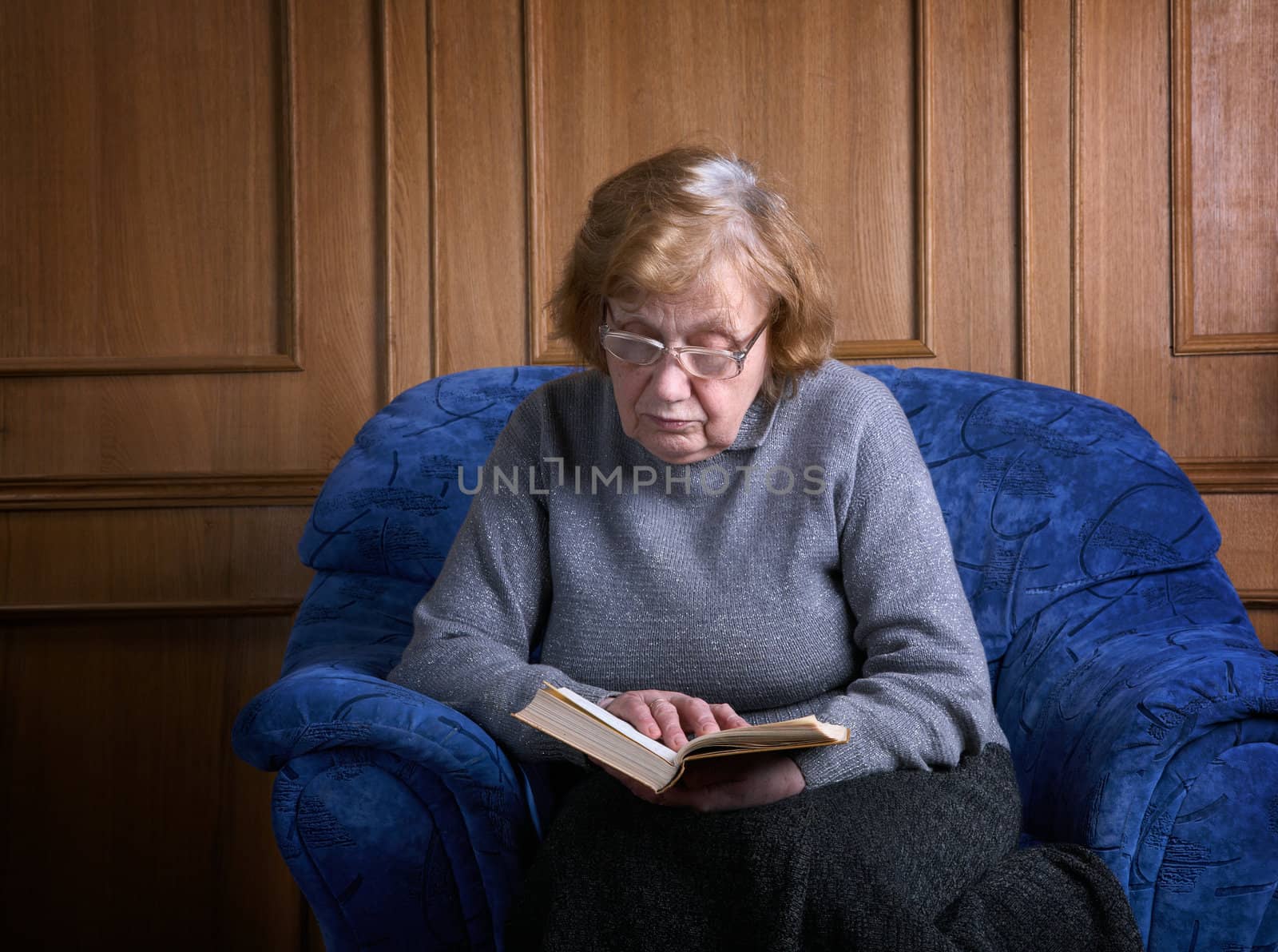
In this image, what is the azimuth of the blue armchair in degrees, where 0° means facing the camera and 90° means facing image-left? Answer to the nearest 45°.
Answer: approximately 0°
